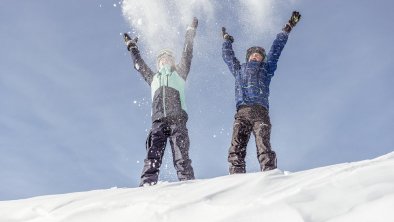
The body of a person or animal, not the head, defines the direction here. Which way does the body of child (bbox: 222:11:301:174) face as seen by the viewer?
toward the camera

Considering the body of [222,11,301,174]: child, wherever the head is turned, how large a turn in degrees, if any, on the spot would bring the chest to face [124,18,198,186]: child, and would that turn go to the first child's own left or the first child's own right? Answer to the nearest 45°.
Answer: approximately 90° to the first child's own right

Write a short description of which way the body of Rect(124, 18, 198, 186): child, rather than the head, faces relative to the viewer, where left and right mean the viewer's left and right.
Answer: facing the viewer

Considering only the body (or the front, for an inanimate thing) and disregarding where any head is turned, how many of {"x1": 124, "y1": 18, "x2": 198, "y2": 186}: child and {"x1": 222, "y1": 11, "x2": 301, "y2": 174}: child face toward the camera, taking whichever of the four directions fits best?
2

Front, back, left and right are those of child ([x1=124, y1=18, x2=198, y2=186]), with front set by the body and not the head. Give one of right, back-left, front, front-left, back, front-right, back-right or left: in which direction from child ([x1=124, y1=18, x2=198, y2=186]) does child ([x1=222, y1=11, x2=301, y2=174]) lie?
left
